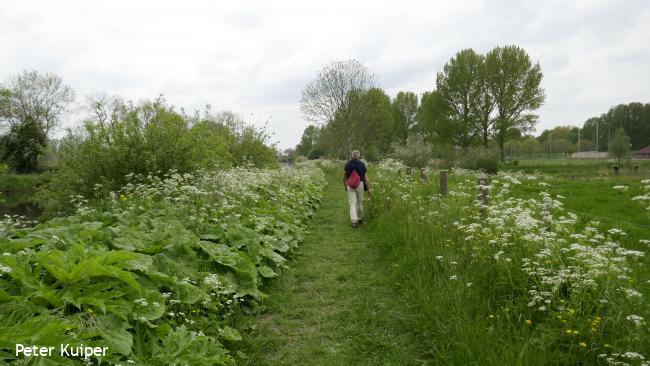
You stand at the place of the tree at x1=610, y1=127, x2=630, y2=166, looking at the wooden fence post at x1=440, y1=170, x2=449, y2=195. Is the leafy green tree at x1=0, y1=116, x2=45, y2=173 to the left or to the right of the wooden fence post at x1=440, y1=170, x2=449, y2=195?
right

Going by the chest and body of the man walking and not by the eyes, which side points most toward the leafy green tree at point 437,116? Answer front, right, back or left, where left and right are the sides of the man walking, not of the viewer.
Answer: front

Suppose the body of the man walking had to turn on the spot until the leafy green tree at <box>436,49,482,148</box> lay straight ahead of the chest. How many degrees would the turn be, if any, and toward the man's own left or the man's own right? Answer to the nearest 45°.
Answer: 0° — they already face it

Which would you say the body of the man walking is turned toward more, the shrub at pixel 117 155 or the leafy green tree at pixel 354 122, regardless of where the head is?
the leafy green tree

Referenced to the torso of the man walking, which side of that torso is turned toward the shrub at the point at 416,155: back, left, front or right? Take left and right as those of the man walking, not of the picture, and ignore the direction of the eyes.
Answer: front

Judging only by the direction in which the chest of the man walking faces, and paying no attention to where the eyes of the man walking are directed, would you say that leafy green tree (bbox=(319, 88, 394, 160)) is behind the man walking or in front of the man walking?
in front

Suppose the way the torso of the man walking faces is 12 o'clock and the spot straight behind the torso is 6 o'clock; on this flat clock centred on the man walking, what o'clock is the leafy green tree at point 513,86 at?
The leafy green tree is roughly at 1 o'clock from the man walking.

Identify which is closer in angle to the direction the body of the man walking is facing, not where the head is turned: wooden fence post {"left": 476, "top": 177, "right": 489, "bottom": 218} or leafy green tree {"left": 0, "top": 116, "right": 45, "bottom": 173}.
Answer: the leafy green tree

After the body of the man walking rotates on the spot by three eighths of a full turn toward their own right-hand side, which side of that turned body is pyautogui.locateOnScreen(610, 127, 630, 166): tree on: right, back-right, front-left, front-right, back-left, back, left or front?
left

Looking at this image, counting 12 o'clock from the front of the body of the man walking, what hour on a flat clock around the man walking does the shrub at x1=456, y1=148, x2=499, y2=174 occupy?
The shrub is roughly at 1 o'clock from the man walking.

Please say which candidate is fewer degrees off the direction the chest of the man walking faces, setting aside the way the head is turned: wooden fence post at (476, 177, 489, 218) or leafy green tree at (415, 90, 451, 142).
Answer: the leafy green tree

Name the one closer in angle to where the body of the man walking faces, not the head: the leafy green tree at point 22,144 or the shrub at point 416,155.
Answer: the shrub

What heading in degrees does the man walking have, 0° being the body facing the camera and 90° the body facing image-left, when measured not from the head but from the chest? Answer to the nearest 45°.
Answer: approximately 180°

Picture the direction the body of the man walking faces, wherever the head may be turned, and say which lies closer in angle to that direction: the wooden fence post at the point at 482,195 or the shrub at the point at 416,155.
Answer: the shrub
